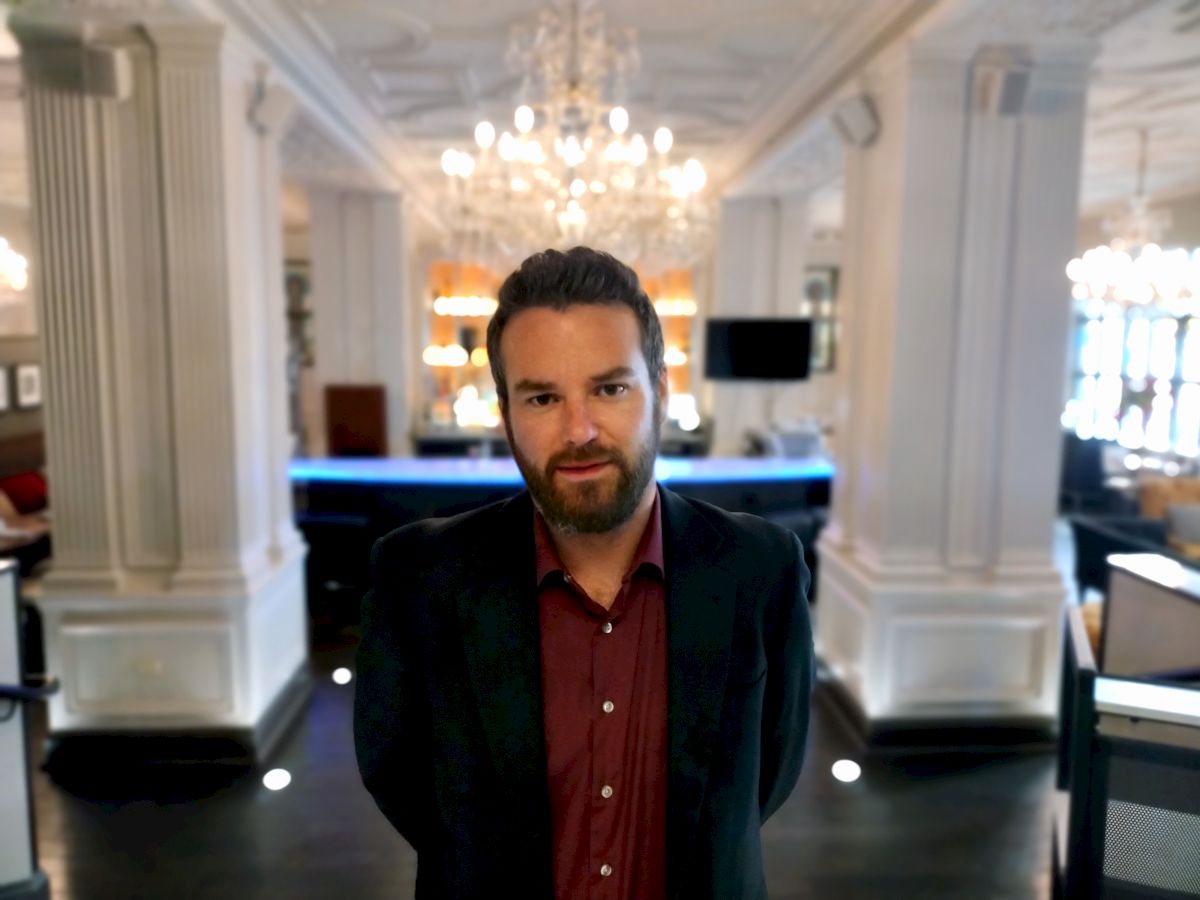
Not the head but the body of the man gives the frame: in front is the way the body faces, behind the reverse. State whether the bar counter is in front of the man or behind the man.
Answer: behind

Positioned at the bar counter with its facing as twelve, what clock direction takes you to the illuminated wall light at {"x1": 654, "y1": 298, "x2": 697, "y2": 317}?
The illuminated wall light is roughly at 7 o'clock from the bar counter.

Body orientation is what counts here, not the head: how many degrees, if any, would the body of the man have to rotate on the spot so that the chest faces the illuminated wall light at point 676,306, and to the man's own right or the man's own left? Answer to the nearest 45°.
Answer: approximately 180°

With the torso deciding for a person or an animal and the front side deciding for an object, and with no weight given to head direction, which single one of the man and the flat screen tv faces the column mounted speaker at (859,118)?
the flat screen tv

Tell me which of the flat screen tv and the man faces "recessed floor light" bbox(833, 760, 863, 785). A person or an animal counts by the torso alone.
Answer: the flat screen tv

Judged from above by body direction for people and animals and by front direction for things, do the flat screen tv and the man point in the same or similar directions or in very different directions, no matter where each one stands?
same or similar directions

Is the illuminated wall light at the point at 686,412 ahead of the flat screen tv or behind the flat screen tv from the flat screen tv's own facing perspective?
behind

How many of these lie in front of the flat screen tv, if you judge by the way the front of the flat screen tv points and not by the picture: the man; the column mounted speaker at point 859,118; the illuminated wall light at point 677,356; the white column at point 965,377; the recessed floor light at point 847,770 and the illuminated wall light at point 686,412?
4

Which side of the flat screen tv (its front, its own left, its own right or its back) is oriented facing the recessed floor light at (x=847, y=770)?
front

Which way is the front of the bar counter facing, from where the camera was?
facing the viewer

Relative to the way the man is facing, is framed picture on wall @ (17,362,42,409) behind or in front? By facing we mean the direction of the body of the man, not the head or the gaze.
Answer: behind

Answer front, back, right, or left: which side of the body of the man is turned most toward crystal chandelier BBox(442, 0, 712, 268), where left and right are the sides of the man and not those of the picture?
back

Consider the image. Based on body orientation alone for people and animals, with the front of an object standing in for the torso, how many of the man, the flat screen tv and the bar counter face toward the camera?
3

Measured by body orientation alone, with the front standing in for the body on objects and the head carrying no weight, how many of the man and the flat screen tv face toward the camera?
2

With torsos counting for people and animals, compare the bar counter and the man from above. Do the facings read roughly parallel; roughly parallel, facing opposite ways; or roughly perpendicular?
roughly parallel

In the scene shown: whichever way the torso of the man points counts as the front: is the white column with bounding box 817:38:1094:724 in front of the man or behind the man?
behind

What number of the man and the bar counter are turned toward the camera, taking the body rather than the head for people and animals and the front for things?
2

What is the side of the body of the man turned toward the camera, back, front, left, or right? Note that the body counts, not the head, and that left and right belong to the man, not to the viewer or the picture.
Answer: front

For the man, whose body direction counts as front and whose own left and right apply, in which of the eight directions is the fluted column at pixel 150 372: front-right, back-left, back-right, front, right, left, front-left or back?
back-right
